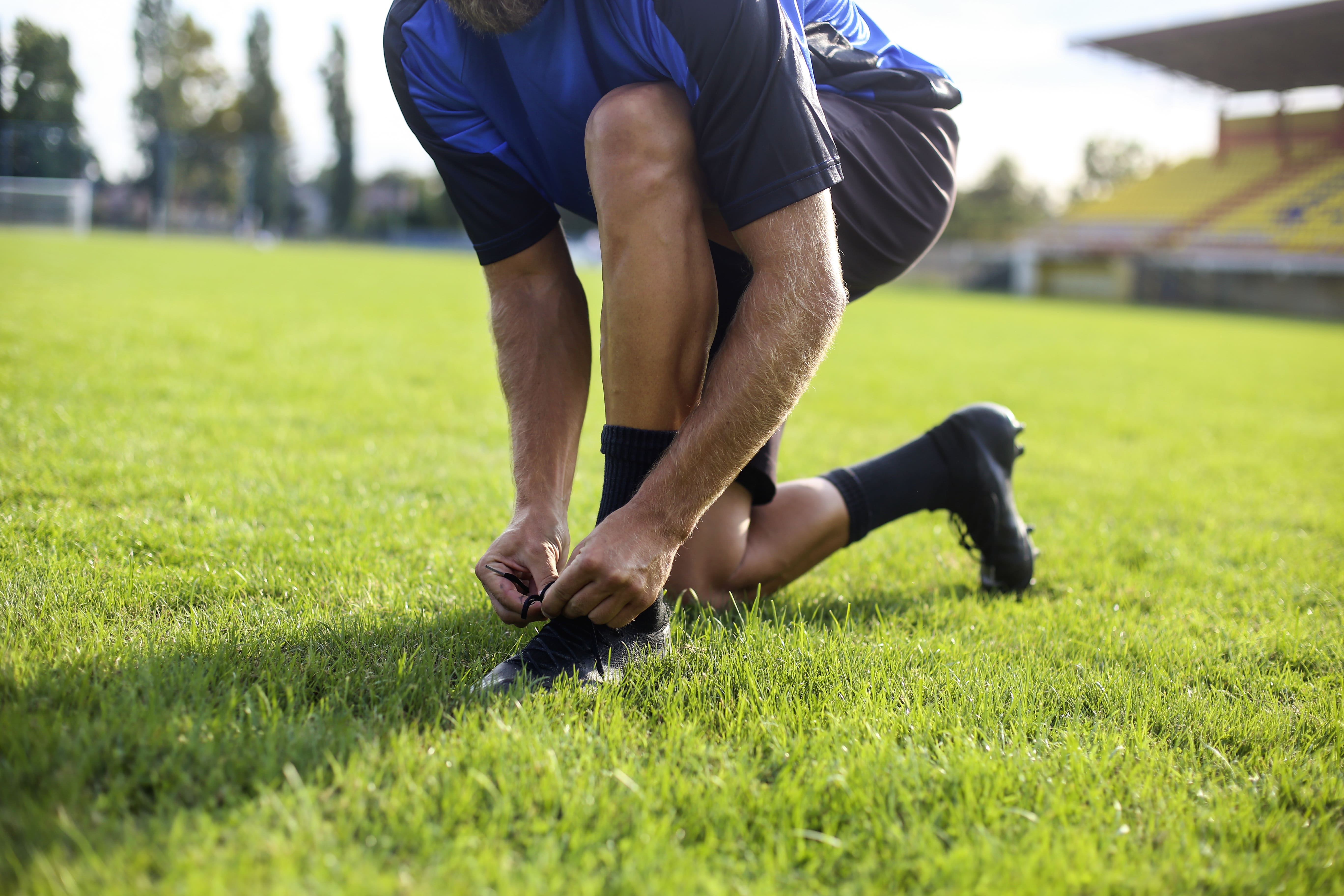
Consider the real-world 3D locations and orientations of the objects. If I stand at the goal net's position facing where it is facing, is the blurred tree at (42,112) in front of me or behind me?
behind

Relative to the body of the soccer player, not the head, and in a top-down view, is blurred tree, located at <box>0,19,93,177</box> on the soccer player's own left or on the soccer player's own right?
on the soccer player's own right

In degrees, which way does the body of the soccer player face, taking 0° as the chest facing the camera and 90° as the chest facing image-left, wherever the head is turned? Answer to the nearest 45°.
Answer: approximately 45°

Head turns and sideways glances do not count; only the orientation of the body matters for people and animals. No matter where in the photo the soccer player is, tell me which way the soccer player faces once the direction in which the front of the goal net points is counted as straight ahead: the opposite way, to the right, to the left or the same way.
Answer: to the right

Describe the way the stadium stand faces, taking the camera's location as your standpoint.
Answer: facing the viewer and to the left of the viewer

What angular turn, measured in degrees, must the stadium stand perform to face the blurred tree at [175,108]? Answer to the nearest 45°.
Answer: approximately 45° to its right

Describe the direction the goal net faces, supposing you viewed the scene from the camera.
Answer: facing the viewer

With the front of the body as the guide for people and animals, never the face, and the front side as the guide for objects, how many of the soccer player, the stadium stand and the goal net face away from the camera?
0

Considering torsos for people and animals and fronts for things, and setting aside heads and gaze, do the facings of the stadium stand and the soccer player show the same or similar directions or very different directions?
same or similar directions
